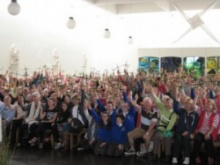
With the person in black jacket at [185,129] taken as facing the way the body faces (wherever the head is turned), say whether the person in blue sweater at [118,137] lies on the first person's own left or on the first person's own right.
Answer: on the first person's own right

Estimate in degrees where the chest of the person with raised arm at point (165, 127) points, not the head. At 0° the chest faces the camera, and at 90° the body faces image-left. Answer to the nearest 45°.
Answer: approximately 0°

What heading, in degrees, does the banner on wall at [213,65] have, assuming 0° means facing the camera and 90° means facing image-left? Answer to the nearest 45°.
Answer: approximately 0°

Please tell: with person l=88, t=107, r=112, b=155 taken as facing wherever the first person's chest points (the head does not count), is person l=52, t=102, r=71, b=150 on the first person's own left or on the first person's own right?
on the first person's own right

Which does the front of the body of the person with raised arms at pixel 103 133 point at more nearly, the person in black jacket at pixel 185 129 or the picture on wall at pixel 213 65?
the person in black jacket

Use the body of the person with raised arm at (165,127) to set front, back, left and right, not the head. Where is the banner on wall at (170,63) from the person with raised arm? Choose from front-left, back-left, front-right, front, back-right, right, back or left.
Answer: back
